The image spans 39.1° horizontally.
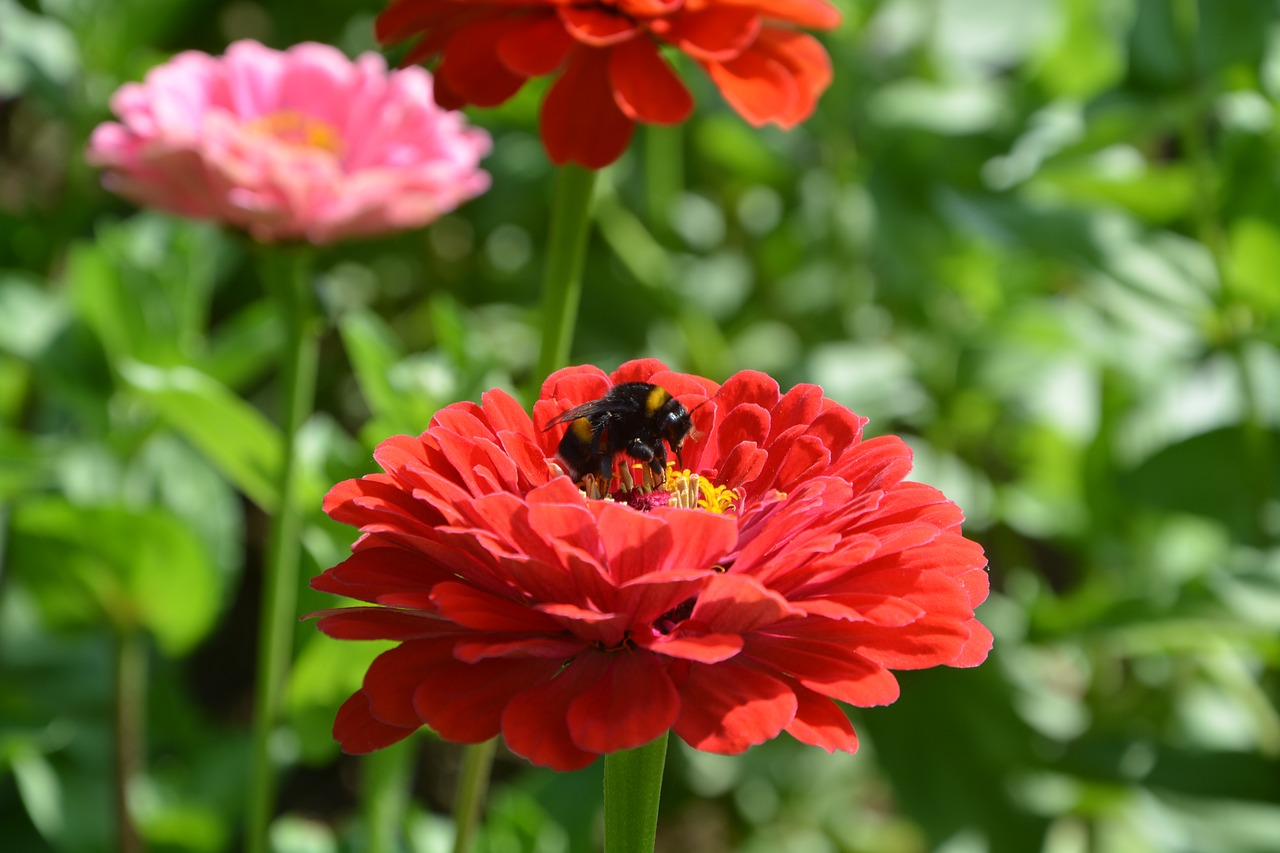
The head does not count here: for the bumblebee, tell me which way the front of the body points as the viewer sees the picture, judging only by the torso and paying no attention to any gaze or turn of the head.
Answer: to the viewer's right

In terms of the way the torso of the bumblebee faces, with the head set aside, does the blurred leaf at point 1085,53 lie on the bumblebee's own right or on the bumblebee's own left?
on the bumblebee's own left
